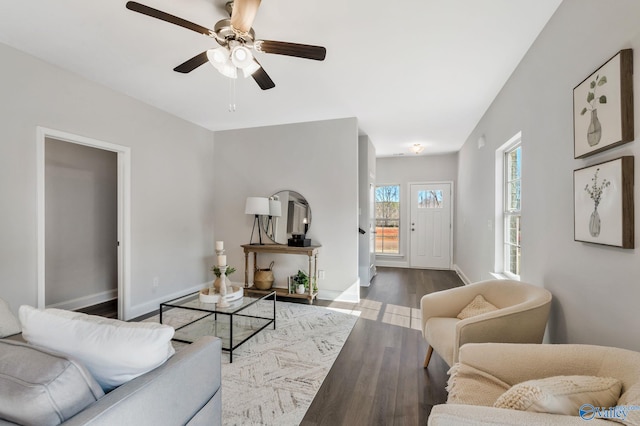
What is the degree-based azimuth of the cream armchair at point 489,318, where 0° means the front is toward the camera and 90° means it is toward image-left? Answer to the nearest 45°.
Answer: approximately 45°

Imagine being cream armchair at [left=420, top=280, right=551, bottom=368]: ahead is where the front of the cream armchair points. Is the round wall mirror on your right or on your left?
on your right

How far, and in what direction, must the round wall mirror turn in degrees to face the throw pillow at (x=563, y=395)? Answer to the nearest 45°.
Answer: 0° — it already faces it

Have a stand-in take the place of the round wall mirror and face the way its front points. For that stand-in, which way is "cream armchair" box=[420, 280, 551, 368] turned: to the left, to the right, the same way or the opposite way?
to the right

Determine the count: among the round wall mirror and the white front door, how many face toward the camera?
2

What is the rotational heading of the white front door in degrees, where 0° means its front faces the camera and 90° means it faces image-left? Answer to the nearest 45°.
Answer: approximately 0°

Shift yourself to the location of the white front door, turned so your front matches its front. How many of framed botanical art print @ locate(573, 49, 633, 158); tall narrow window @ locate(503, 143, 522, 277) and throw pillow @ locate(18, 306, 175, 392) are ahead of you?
3

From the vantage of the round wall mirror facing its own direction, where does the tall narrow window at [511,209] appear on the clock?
The tall narrow window is roughly at 10 o'clock from the round wall mirror.

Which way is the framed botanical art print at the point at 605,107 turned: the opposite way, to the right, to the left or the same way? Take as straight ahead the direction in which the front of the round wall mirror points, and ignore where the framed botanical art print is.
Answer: to the right
